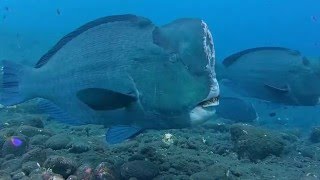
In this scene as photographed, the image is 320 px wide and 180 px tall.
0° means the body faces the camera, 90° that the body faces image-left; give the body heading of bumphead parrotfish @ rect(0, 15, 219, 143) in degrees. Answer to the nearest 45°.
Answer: approximately 270°

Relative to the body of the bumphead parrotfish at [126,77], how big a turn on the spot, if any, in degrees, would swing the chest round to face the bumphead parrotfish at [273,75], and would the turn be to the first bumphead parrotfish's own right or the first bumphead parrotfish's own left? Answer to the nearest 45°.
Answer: approximately 45° to the first bumphead parrotfish's own left

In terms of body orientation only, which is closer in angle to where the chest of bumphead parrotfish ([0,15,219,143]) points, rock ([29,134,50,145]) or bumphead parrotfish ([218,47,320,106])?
the bumphead parrotfish
